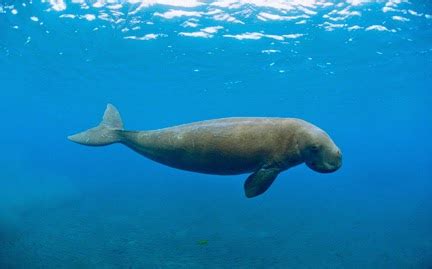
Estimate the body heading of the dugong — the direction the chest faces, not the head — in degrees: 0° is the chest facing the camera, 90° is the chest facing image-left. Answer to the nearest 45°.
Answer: approximately 270°
